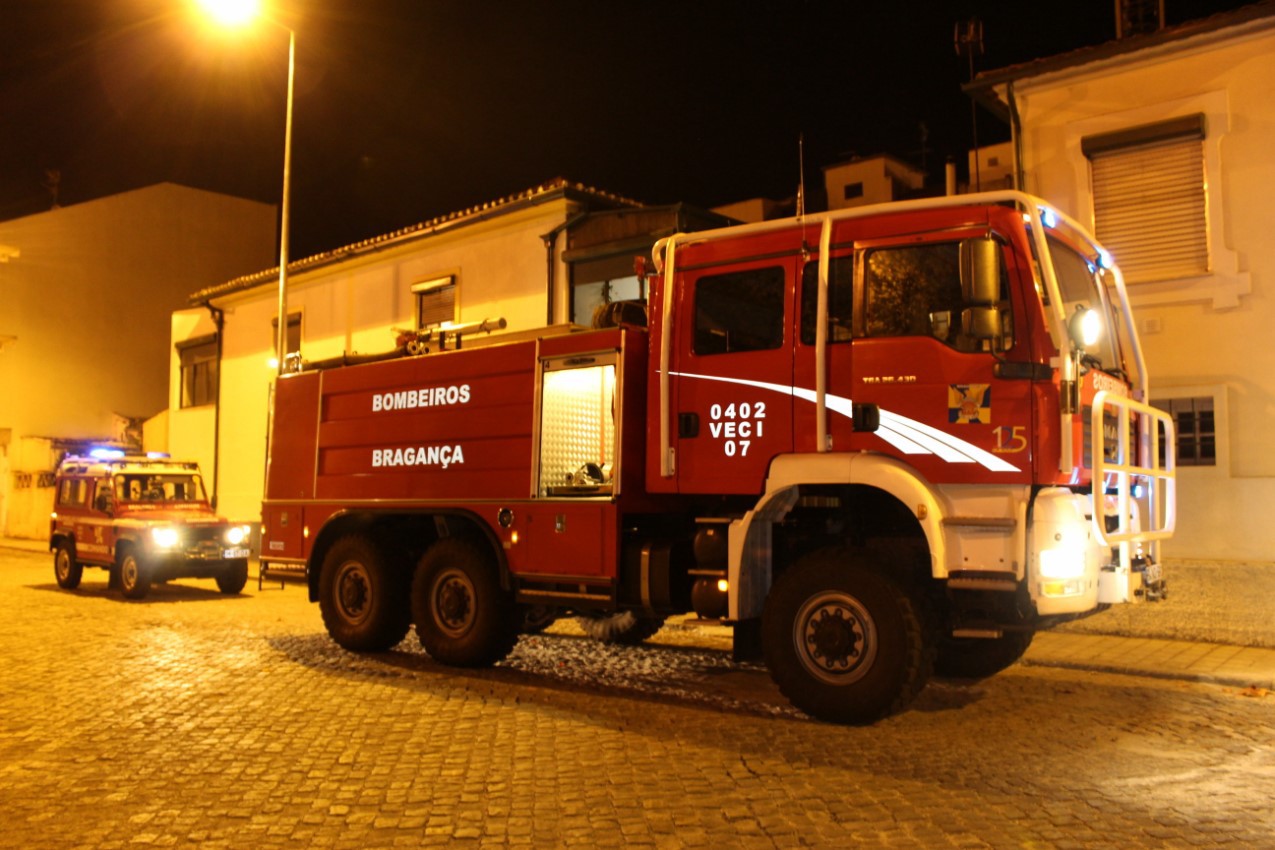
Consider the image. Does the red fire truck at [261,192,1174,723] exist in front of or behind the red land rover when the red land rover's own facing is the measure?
in front

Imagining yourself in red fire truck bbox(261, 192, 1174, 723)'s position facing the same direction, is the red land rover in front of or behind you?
behind

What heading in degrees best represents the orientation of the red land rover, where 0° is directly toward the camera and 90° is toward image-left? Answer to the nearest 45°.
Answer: approximately 315°

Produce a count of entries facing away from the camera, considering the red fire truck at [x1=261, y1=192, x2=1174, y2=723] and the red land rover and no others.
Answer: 0

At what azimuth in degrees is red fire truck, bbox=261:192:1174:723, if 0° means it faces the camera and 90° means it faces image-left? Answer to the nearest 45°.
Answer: approximately 315°
